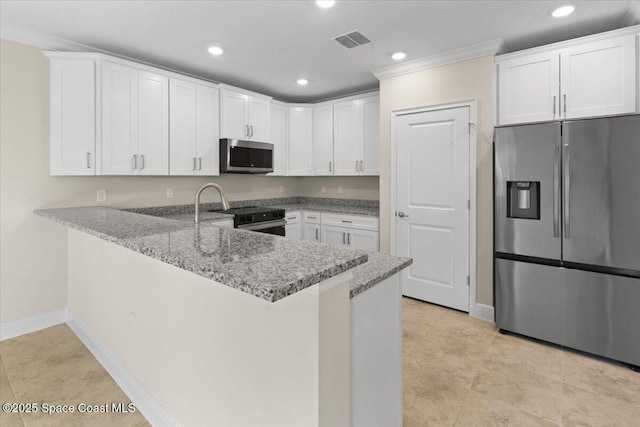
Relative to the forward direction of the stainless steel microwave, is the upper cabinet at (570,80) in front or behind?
in front

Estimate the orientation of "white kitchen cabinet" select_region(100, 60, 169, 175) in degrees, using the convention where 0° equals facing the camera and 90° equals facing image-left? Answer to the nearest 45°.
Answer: approximately 315°

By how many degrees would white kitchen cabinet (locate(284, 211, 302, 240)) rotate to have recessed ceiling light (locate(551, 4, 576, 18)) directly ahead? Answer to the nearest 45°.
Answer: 0° — it already faces it

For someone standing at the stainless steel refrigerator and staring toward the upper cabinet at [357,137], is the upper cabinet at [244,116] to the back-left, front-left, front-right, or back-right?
front-left

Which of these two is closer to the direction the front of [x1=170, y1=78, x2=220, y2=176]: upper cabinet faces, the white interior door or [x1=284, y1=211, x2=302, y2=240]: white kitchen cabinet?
the white interior door

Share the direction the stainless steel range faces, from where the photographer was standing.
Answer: facing the viewer and to the right of the viewer

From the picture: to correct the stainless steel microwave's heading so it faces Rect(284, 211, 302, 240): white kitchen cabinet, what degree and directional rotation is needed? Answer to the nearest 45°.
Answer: approximately 90° to its left

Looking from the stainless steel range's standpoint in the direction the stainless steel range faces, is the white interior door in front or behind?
in front

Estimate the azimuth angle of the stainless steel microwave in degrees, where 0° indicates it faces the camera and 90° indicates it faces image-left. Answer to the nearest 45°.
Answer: approximately 315°

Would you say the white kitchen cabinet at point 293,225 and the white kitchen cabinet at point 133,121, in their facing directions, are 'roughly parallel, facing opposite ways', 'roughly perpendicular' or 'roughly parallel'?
roughly parallel

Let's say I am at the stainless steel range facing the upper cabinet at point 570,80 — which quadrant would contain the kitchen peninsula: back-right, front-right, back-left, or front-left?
front-right

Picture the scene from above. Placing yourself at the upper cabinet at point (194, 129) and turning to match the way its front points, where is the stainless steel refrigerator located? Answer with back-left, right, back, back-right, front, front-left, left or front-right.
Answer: front

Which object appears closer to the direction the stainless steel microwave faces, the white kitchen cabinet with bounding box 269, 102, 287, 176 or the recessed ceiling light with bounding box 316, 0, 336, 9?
the recessed ceiling light

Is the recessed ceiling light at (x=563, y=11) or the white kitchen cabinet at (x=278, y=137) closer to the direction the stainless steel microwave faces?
the recessed ceiling light
